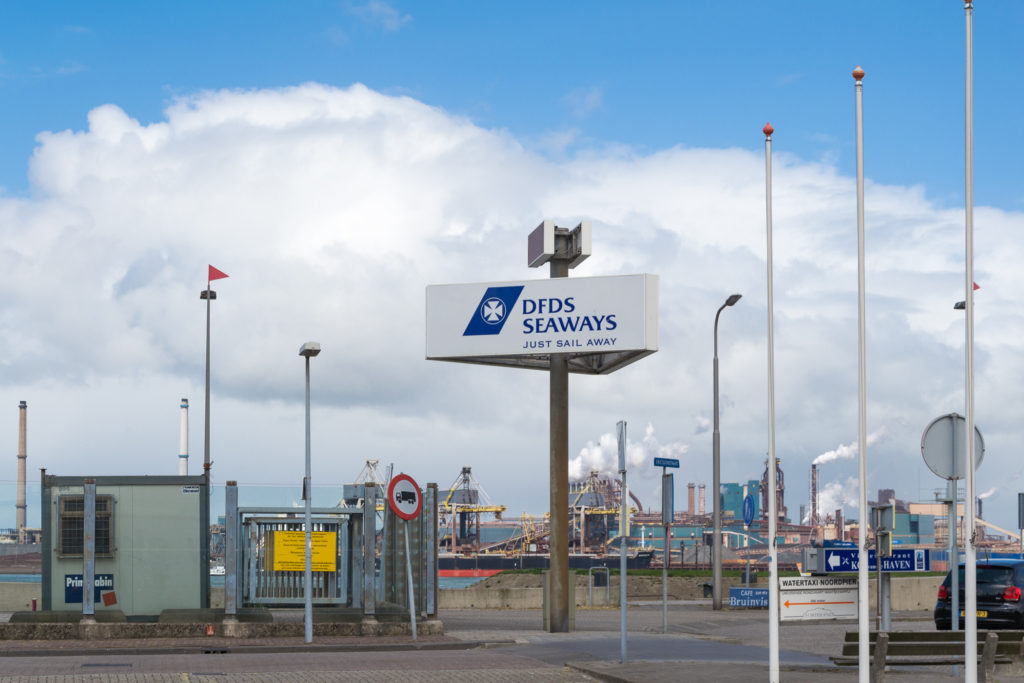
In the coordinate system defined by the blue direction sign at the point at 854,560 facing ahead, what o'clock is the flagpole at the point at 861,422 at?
The flagpole is roughly at 12 o'clock from the blue direction sign.

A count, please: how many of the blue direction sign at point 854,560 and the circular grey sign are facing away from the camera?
1

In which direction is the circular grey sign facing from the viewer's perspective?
away from the camera

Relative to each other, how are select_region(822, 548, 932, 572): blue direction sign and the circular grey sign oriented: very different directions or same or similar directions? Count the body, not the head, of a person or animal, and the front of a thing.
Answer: very different directions

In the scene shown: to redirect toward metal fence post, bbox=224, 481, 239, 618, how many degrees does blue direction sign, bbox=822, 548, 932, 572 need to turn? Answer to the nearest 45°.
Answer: approximately 135° to its right

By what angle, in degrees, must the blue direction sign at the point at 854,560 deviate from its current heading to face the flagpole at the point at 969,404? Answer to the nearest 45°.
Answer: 0° — it already faces it

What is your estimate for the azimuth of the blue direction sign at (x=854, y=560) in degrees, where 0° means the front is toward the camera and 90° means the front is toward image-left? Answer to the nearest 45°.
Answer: approximately 0°
